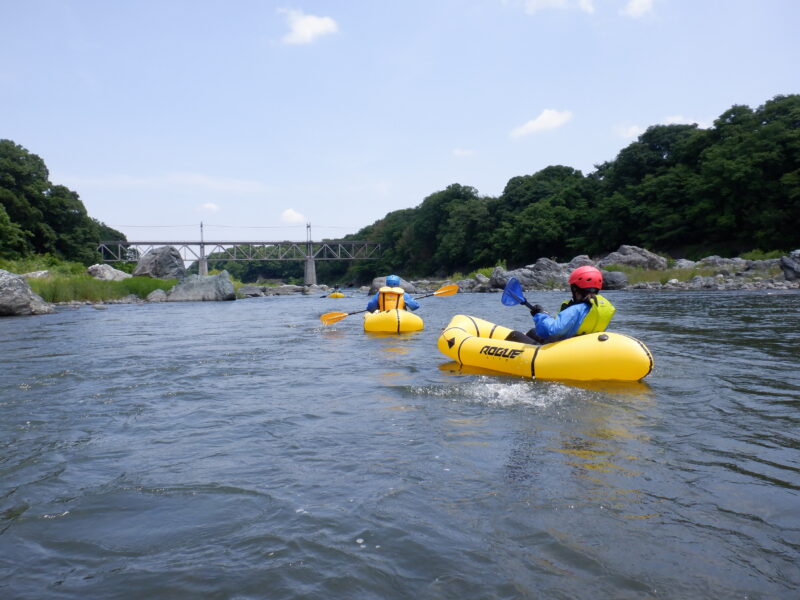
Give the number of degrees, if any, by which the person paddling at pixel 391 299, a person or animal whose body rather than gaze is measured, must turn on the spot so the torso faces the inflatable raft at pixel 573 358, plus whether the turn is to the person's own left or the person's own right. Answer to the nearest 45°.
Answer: approximately 180°

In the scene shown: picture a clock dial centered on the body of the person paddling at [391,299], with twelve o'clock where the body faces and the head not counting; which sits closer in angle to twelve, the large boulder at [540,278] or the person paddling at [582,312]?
the large boulder

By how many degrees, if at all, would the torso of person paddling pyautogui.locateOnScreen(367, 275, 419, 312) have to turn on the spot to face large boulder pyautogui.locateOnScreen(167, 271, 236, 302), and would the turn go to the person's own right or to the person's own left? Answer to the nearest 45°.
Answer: approximately 45° to the person's own left

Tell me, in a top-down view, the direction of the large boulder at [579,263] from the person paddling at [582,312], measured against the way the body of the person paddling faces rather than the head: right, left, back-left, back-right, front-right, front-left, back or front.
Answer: front-right

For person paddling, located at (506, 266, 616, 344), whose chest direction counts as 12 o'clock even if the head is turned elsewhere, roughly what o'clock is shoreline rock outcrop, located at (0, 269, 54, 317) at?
The shoreline rock outcrop is roughly at 11 o'clock from the person paddling.

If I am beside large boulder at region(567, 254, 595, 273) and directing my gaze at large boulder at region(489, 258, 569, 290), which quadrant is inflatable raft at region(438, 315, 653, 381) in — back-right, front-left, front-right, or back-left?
front-left

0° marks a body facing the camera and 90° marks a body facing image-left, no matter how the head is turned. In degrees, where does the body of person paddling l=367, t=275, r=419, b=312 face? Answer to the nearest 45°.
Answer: approximately 180°

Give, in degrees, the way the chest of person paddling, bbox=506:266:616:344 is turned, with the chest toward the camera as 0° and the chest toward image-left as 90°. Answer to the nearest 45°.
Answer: approximately 135°

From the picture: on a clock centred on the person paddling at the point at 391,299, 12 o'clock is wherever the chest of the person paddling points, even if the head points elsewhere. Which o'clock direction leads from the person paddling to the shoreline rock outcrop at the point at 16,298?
The shoreline rock outcrop is roughly at 10 o'clock from the person paddling.

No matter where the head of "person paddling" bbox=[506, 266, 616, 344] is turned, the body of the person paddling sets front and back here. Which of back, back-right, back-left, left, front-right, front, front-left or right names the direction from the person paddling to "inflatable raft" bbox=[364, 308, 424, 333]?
front

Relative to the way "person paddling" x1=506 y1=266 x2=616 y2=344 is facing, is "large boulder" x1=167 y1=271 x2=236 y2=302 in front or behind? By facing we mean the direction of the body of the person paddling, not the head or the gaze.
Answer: in front

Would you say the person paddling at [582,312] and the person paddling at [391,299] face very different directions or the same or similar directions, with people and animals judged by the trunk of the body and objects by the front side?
same or similar directions

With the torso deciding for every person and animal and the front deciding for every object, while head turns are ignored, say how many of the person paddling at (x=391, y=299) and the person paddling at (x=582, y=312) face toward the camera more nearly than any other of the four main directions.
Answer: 0

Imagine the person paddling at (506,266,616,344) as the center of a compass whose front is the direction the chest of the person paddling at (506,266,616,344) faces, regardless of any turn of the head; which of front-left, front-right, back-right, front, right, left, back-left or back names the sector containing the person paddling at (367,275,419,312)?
front

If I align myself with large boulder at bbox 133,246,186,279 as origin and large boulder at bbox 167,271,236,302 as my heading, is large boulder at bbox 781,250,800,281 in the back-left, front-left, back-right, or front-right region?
front-left

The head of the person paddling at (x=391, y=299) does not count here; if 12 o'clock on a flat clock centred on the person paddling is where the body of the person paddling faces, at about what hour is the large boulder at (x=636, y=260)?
The large boulder is roughly at 1 o'clock from the person paddling.

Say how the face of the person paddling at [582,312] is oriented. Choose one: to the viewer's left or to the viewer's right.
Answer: to the viewer's left
